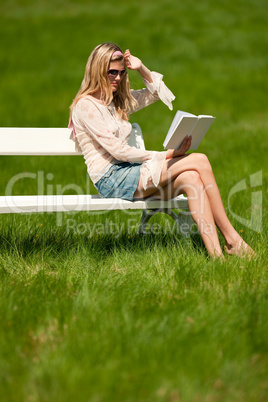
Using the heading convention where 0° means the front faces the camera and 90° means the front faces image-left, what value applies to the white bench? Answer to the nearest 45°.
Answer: approximately 315°

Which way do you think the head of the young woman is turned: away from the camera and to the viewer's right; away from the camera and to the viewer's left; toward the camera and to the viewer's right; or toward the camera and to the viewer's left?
toward the camera and to the viewer's right
